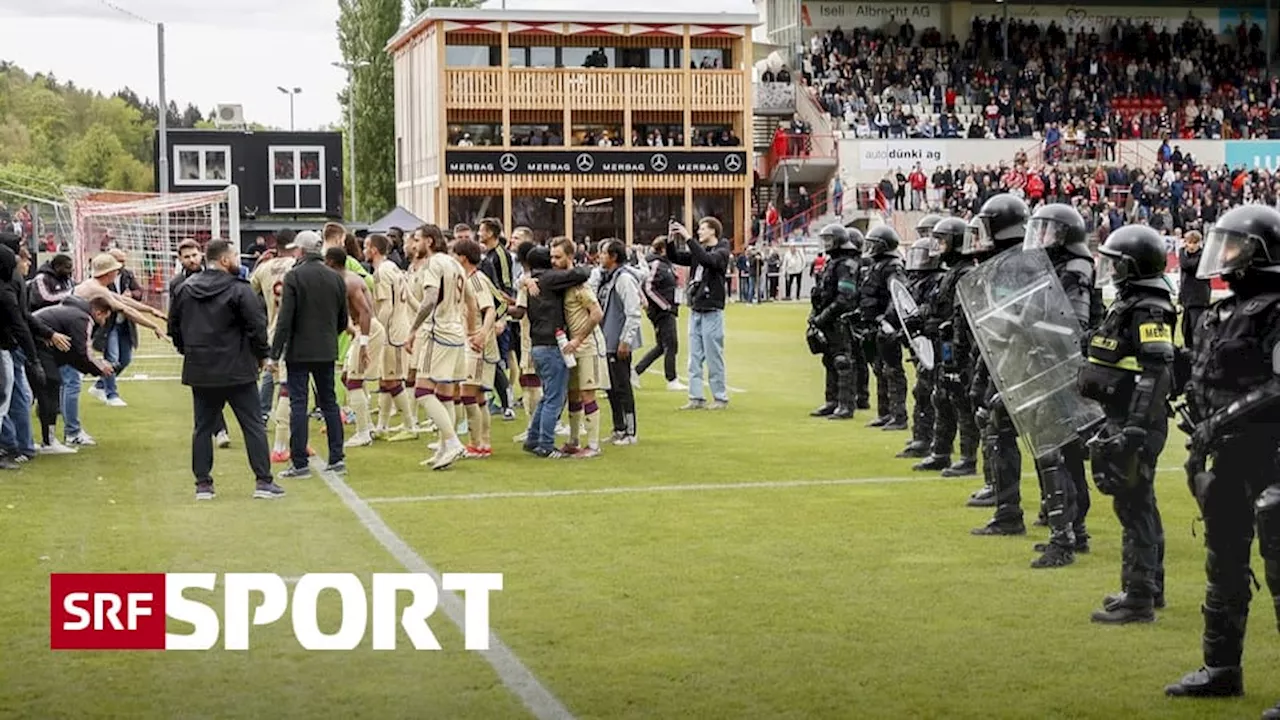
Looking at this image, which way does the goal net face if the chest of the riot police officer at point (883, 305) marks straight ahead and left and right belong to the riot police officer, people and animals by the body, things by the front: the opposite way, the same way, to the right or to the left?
the opposite way

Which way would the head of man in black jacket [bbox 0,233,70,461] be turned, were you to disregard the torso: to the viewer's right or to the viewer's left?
to the viewer's right

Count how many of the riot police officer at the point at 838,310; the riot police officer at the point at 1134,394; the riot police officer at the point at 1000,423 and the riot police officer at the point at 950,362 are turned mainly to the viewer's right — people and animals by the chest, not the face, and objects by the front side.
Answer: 0

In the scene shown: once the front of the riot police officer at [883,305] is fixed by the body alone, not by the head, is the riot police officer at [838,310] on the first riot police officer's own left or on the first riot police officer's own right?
on the first riot police officer's own right

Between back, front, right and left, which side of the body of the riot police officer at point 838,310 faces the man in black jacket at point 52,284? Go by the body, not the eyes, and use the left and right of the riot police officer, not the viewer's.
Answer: front

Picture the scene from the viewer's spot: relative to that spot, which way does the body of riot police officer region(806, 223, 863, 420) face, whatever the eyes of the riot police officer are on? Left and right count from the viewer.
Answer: facing to the left of the viewer

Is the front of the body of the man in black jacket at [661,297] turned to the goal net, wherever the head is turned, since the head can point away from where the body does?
no

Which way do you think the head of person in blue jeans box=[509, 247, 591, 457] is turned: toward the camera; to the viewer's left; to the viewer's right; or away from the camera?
away from the camera

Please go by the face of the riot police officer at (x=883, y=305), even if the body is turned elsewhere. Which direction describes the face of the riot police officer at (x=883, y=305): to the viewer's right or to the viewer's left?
to the viewer's left

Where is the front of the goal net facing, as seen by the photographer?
facing the viewer and to the right of the viewer

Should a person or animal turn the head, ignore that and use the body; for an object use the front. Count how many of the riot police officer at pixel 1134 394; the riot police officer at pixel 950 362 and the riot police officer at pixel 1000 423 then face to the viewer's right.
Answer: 0

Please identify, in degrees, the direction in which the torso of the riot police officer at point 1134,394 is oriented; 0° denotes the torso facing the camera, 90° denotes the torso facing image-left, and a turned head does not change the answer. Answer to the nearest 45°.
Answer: approximately 90°

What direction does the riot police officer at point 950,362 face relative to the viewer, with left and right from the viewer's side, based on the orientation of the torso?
facing to the left of the viewer

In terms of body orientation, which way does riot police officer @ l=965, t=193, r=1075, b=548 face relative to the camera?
to the viewer's left

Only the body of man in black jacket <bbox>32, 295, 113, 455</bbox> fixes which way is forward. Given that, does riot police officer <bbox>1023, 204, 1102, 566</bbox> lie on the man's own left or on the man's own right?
on the man's own right
